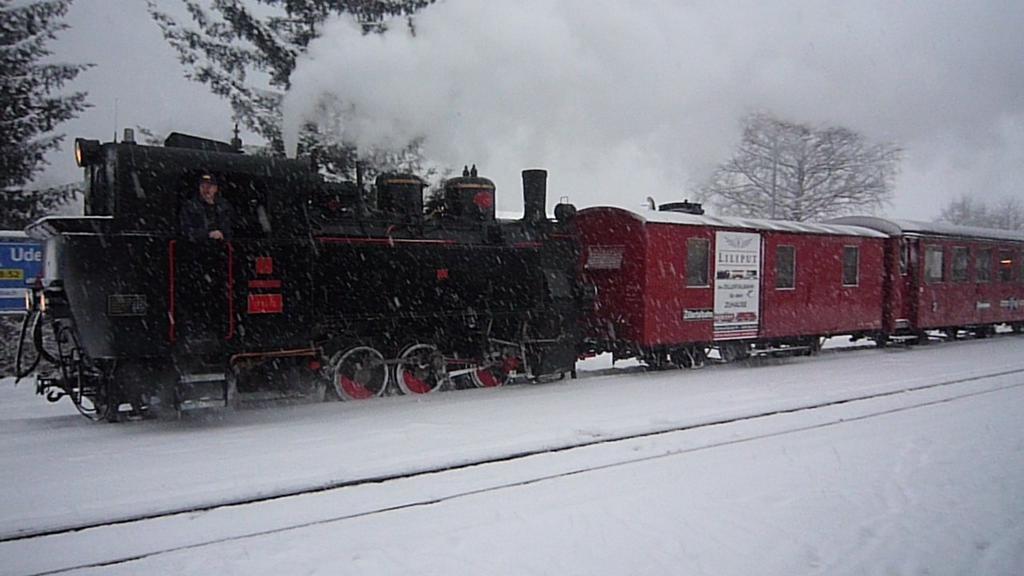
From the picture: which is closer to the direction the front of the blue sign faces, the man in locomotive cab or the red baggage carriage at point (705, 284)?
the man in locomotive cab

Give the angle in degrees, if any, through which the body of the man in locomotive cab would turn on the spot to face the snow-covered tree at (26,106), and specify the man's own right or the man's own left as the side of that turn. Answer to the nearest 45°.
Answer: approximately 180°

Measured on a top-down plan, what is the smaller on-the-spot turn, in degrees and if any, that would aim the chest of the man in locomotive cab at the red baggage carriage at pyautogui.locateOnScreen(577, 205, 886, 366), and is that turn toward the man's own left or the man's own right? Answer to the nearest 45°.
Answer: approximately 90° to the man's own left

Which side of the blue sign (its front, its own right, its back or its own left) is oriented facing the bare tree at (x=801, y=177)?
left

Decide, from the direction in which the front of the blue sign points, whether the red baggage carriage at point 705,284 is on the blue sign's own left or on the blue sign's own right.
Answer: on the blue sign's own left

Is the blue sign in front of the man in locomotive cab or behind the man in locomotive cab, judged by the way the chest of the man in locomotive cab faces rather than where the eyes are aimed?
behind

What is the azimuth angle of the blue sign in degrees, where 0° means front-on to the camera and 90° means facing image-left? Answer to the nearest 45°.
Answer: approximately 0°

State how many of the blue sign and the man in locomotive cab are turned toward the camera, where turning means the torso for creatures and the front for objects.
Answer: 2

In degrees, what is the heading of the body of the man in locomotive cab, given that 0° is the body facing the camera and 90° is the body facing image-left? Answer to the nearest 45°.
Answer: approximately 0°

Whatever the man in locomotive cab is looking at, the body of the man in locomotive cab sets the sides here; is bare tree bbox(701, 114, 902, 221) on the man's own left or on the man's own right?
on the man's own left
